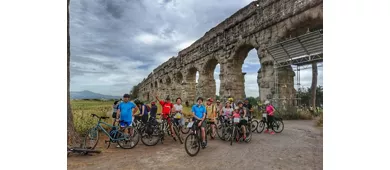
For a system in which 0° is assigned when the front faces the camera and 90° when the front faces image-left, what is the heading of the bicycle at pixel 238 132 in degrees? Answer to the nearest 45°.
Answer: approximately 45°

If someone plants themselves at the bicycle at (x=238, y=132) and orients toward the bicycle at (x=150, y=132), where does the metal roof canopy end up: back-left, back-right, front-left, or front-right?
back-right

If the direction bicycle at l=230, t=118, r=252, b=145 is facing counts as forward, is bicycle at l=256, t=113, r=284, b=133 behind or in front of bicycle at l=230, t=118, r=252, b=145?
behind

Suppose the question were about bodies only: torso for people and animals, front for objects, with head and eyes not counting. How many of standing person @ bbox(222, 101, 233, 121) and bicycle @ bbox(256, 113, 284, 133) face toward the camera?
1

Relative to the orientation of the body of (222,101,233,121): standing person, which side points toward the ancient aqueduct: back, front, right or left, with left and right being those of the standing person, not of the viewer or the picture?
back

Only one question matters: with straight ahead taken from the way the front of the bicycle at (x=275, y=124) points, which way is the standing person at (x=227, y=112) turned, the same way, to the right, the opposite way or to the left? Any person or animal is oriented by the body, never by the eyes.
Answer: to the left

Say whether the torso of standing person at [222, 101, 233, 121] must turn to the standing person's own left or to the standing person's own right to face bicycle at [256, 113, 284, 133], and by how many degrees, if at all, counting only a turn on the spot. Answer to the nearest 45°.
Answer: approximately 135° to the standing person's own left

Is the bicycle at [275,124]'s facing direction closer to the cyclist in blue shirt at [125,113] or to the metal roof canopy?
the cyclist in blue shirt

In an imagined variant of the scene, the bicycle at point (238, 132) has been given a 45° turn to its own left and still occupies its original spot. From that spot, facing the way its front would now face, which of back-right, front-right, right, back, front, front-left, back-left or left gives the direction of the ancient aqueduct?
back

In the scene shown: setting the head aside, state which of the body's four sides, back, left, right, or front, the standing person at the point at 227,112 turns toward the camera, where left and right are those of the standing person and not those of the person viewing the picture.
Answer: front

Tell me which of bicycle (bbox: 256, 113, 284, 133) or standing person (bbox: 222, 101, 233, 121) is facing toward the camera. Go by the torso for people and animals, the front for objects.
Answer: the standing person
